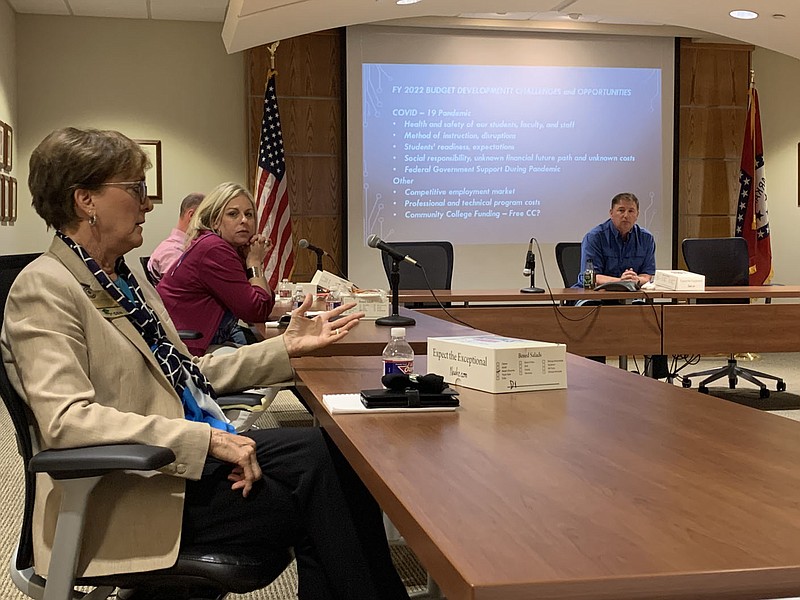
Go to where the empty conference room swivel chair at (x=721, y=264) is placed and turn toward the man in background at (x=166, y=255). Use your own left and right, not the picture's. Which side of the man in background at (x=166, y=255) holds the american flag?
right

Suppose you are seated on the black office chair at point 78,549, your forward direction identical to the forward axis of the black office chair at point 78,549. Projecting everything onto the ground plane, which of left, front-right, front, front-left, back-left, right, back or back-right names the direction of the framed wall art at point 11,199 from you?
left

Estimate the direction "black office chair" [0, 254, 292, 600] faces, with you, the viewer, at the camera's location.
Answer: facing to the right of the viewer

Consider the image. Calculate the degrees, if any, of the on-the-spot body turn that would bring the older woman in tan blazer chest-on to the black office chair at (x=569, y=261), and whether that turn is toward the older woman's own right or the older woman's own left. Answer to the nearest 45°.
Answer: approximately 45° to the older woman's own left

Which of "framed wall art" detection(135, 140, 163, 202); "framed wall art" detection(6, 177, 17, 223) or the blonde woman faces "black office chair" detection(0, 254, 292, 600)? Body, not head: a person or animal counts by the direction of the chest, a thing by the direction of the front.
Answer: "framed wall art" detection(135, 140, 163, 202)

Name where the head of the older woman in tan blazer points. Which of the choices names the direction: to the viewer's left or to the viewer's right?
to the viewer's right

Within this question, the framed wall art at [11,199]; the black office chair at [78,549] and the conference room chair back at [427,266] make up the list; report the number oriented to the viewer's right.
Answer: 2

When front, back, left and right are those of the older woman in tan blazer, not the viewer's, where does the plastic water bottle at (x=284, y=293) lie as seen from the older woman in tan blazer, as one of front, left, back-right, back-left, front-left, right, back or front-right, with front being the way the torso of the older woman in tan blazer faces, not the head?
left

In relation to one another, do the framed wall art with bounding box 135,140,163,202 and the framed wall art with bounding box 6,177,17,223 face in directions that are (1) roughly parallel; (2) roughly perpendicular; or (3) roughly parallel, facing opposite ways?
roughly perpendicular

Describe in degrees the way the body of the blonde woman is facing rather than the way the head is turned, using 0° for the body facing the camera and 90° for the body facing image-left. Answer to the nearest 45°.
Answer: approximately 270°

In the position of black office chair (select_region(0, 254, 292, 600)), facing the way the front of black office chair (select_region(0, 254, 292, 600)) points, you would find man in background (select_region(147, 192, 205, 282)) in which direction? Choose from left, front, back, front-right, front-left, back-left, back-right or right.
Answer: left

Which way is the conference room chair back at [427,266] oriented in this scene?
toward the camera

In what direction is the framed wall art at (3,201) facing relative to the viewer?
to the viewer's right
